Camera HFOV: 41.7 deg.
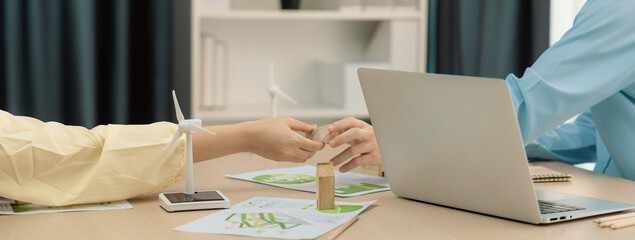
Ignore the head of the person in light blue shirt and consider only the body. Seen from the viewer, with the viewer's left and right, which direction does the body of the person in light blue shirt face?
facing to the left of the viewer

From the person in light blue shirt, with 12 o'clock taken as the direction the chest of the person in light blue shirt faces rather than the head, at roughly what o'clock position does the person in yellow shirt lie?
The person in yellow shirt is roughly at 11 o'clock from the person in light blue shirt.

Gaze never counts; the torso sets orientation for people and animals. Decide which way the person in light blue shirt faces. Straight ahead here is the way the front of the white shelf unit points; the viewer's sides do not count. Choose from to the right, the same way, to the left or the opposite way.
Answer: to the right

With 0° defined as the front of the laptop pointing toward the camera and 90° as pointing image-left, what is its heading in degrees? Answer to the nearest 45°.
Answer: approximately 225°

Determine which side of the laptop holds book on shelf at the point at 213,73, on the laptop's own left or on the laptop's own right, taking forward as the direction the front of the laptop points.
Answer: on the laptop's own left

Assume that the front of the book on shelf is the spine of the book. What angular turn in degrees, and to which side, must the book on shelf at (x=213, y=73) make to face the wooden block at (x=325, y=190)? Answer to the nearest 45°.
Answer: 0° — it already faces it

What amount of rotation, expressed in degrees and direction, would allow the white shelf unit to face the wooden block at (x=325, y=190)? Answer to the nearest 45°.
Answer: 0° — it already faces it

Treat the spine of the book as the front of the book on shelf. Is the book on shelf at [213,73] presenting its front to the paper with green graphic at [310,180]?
yes
